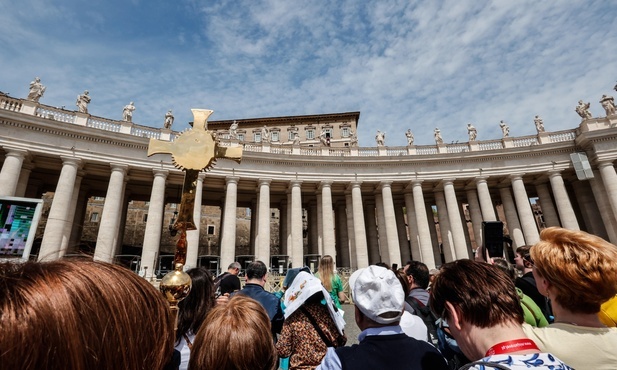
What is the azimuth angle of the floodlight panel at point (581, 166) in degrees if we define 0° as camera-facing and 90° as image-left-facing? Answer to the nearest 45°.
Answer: approximately 45°
